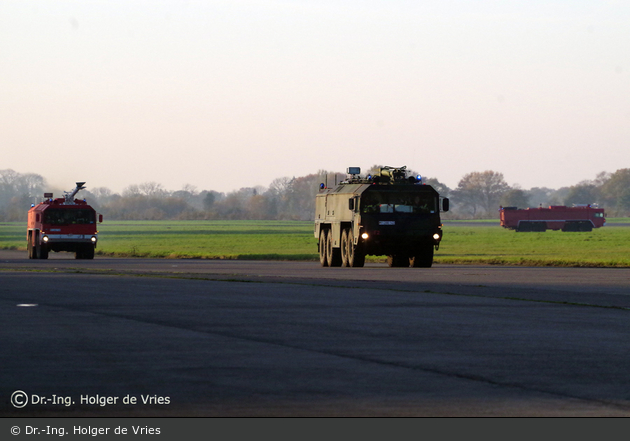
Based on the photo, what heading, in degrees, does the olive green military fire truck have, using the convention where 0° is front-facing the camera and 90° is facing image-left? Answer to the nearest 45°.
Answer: approximately 0°

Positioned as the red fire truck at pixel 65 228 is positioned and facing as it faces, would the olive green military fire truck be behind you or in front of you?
in front

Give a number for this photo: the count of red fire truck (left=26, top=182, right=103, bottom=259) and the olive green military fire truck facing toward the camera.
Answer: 2

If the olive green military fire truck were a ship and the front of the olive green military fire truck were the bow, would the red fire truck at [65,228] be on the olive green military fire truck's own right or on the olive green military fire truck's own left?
on the olive green military fire truck's own right
